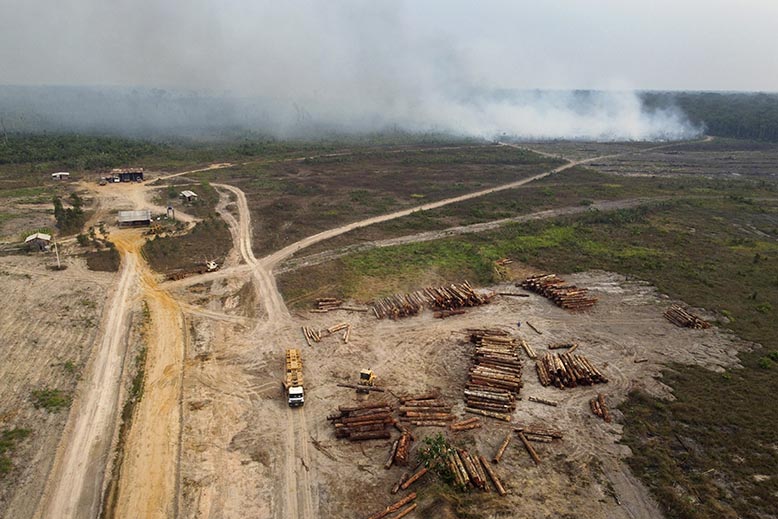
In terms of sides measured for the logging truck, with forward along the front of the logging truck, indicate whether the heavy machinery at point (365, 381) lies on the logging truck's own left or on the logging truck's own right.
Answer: on the logging truck's own left

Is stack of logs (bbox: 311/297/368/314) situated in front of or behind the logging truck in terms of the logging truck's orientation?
behind

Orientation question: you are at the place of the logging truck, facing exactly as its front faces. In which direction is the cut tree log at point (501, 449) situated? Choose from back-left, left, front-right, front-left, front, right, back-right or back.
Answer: front-left

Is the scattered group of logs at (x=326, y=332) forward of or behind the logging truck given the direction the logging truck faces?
behind

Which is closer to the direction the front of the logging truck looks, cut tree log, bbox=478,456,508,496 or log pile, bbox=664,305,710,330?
the cut tree log

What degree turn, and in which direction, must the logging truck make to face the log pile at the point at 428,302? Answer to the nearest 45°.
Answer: approximately 135° to its left

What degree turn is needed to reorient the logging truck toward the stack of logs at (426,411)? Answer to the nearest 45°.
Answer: approximately 45° to its left

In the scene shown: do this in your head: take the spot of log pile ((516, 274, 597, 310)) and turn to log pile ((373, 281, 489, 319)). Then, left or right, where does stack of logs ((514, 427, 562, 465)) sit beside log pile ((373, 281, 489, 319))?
left

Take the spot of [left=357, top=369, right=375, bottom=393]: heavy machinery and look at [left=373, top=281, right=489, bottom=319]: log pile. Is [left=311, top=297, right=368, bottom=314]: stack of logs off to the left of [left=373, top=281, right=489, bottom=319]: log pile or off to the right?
left

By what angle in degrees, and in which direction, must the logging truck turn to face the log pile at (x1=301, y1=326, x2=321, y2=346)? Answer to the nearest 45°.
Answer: approximately 180°

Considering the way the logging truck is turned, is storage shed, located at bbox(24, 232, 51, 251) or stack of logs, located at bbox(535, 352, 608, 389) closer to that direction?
the stack of logs

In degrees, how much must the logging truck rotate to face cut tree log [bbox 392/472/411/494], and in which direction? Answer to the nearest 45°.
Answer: approximately 45° to its left

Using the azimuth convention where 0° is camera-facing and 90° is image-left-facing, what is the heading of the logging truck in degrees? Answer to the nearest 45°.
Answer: approximately 0°

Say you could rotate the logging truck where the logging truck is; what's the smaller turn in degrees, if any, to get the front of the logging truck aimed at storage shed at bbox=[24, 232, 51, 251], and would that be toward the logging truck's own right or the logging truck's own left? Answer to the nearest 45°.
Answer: approximately 135° to the logging truck's own right
